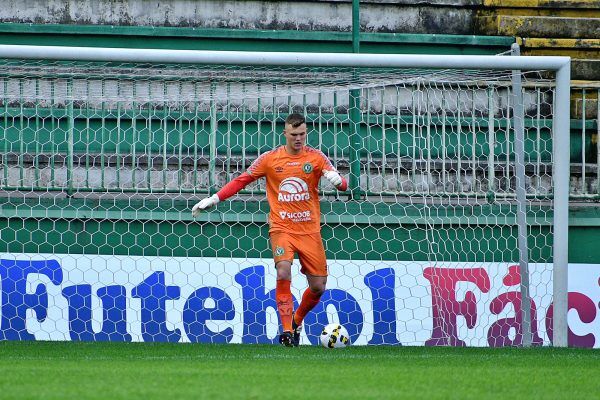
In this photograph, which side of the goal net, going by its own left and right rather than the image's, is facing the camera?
front

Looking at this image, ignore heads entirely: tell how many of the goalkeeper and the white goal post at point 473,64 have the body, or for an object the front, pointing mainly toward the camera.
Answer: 2

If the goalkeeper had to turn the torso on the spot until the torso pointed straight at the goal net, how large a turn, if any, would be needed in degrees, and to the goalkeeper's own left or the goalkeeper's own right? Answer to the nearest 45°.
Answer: approximately 180°

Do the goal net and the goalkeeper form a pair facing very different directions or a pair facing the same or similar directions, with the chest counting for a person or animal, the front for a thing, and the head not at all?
same or similar directions

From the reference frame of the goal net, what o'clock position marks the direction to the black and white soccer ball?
The black and white soccer ball is roughly at 11 o'clock from the goal net.

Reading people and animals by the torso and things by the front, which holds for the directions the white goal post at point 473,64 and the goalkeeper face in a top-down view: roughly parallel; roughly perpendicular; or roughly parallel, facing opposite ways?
roughly parallel

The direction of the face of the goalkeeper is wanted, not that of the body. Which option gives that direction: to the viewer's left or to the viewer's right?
to the viewer's right

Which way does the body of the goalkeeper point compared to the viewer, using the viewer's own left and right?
facing the viewer
